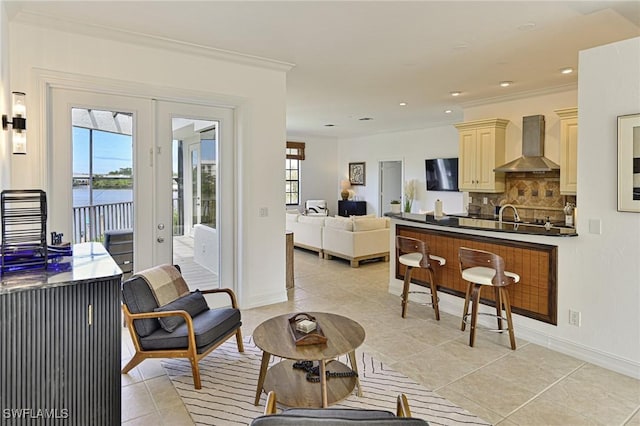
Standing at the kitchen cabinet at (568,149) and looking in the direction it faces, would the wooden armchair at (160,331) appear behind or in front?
in front

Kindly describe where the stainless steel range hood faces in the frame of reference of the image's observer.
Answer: facing the viewer

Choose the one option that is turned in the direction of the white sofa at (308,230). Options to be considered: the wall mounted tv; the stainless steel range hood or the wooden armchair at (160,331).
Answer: the wall mounted tv

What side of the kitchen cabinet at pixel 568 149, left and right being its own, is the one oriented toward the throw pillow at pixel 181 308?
front

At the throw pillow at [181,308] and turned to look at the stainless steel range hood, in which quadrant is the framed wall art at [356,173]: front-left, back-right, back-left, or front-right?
front-left

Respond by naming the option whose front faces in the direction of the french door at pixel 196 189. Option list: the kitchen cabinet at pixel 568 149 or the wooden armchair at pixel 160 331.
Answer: the kitchen cabinet

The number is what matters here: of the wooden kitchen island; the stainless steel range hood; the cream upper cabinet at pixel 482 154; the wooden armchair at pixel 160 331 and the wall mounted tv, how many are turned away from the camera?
0

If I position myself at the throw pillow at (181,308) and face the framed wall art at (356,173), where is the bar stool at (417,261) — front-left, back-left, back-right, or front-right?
front-right

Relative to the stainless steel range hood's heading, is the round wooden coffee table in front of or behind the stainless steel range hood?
in front

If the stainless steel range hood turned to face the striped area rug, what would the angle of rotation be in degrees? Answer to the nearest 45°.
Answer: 0° — it already faces it

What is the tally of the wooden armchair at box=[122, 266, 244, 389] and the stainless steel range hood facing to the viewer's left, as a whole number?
0

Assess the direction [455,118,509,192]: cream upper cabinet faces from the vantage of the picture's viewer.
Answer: facing the viewer and to the left of the viewer

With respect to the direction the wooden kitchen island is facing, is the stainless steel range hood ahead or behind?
behind

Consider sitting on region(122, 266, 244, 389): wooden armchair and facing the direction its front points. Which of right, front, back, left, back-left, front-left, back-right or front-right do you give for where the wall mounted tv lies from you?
left
